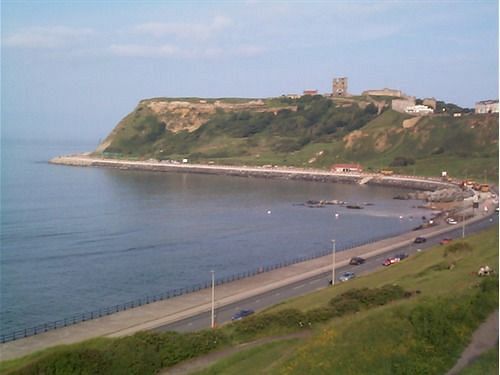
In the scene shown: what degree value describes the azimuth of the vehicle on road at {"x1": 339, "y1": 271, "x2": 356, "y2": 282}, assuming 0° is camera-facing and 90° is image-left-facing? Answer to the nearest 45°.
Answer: approximately 45°

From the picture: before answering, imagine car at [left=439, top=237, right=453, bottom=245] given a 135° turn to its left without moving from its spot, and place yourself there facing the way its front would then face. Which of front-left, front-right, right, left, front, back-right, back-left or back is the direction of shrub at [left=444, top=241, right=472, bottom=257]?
right

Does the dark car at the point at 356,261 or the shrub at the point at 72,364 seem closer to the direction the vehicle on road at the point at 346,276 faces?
the shrub

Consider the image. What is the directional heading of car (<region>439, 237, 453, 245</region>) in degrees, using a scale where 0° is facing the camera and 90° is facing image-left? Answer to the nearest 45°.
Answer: approximately 45°

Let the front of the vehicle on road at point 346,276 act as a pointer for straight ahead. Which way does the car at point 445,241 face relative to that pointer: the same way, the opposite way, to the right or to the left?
the same way

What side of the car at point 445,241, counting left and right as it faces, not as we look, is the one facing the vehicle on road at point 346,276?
front

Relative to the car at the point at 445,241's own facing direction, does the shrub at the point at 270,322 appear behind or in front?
in front

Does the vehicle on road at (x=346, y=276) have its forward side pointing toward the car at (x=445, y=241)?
no
